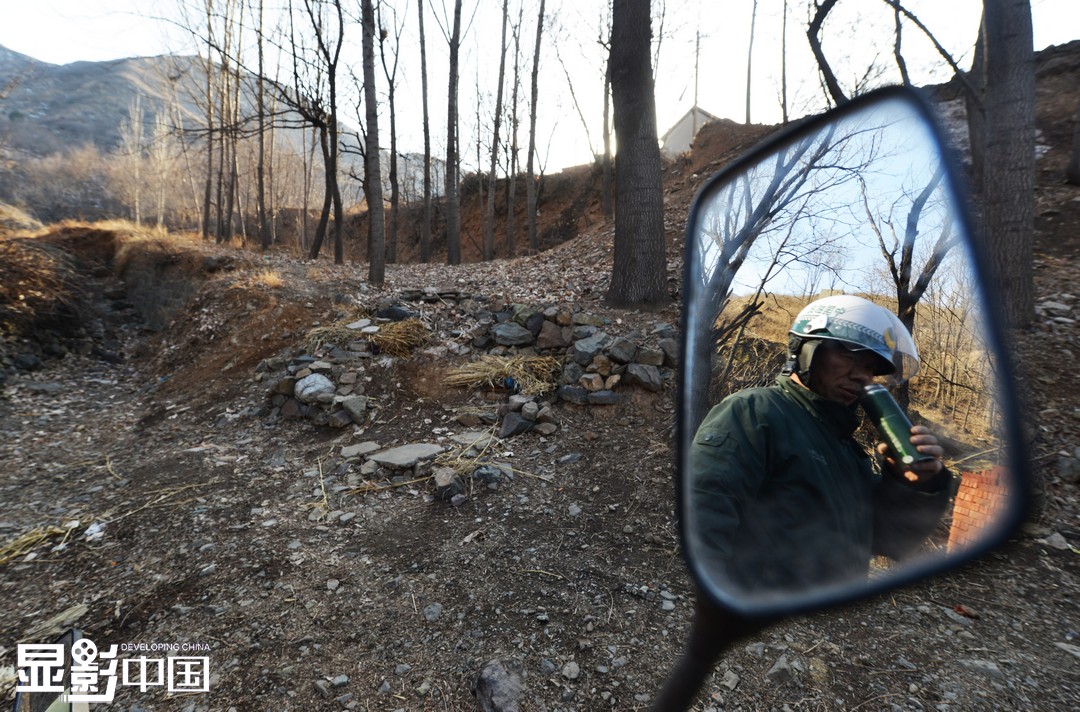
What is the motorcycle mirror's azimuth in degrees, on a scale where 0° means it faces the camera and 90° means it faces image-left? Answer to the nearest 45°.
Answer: approximately 0°

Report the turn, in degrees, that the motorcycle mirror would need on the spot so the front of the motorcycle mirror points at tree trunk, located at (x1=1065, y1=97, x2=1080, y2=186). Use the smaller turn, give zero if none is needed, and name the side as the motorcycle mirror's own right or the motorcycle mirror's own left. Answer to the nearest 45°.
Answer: approximately 180°

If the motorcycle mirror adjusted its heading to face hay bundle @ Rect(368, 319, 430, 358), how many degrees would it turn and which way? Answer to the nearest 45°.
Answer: approximately 135° to its right

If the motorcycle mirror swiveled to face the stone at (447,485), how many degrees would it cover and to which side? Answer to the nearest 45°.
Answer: approximately 135° to its right

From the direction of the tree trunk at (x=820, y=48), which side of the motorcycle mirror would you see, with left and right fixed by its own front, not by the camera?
back

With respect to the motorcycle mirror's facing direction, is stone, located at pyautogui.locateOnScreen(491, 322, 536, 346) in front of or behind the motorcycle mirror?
behind

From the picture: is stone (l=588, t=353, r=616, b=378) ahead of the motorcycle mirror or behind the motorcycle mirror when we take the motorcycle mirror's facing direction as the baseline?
behind

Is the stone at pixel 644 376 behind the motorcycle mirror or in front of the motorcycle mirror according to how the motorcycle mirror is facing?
behind

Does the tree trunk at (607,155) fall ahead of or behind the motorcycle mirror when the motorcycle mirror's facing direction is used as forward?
behind

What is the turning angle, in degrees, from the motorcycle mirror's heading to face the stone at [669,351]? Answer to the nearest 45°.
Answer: approximately 180°

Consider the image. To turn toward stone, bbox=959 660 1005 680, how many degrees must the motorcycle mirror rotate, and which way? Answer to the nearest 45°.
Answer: approximately 180°
